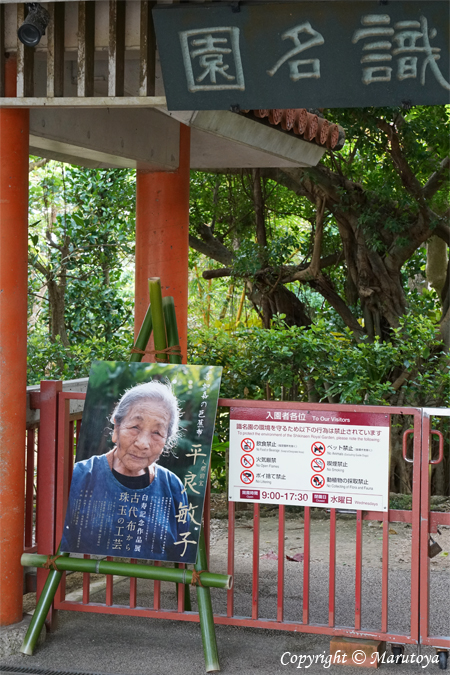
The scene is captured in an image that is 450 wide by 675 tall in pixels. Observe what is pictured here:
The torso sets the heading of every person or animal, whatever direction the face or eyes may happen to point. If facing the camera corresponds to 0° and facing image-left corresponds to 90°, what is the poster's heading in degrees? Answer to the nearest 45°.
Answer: approximately 0°

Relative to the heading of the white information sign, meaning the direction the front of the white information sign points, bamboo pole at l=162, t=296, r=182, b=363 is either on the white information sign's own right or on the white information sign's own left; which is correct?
on the white information sign's own right

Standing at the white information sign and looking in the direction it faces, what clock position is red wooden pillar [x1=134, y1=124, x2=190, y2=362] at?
The red wooden pillar is roughly at 5 o'clock from the white information sign.

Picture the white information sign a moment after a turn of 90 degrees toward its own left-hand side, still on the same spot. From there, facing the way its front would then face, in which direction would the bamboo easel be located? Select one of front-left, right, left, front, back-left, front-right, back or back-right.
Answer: back

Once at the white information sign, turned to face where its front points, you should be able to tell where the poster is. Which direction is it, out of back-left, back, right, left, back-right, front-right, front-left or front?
right

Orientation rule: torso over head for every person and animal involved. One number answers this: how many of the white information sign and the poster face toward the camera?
2

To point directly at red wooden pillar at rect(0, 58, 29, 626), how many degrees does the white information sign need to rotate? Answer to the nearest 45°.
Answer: approximately 90° to its right

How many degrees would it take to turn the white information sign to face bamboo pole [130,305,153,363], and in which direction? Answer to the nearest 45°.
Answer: approximately 90° to its right

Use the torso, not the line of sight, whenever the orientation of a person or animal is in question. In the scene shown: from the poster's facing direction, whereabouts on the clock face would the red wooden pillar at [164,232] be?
The red wooden pillar is roughly at 6 o'clock from the poster.

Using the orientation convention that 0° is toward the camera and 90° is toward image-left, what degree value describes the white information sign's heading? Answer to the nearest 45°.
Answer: approximately 0°
